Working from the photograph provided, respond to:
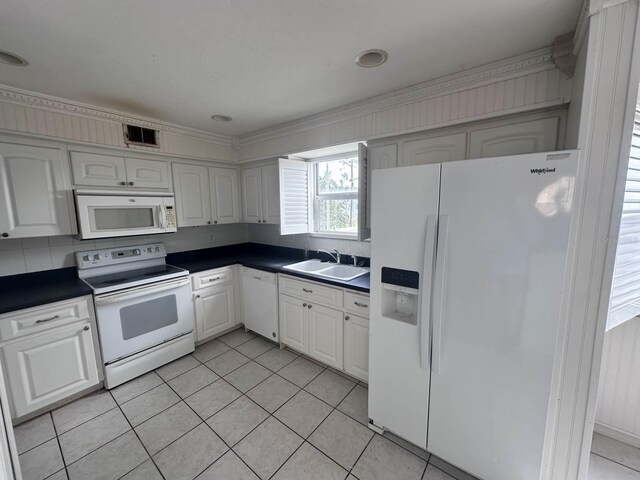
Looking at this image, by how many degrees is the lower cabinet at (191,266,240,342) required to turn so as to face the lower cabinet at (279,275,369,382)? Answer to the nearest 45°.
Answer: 0° — it already faces it

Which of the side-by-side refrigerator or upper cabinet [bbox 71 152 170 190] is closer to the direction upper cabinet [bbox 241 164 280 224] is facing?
the upper cabinet

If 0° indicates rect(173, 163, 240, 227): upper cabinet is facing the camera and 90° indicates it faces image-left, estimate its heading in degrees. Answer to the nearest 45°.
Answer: approximately 315°

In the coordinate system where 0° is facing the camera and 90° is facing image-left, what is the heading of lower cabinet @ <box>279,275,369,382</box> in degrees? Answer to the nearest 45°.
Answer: approximately 45°
